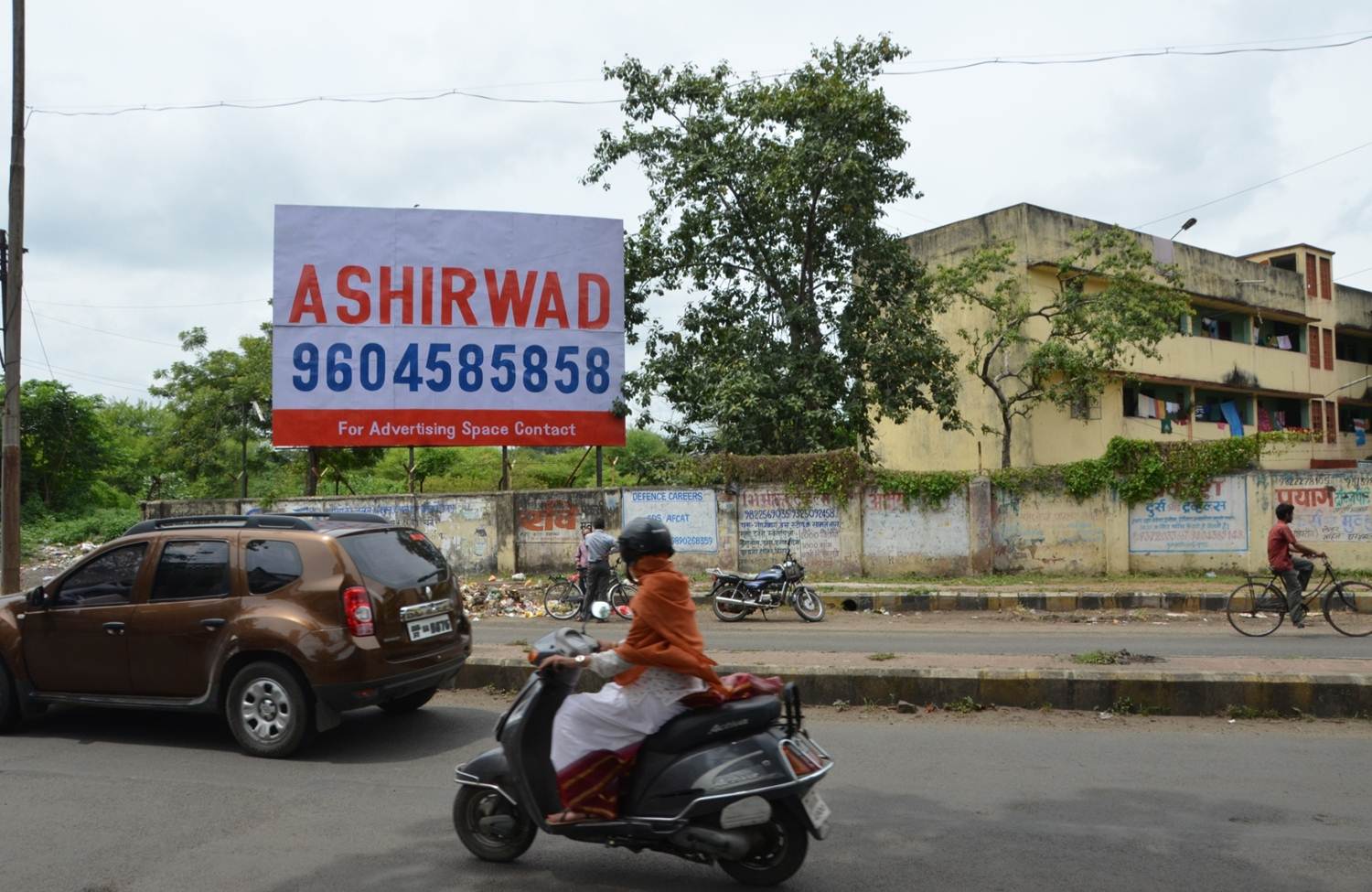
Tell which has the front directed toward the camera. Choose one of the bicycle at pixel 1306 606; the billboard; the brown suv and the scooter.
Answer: the billboard

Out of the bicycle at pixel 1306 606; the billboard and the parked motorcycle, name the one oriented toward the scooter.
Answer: the billboard

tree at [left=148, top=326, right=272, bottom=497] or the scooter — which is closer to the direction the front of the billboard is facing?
the scooter

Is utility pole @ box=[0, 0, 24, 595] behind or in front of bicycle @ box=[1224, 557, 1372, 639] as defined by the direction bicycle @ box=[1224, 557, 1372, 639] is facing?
behind

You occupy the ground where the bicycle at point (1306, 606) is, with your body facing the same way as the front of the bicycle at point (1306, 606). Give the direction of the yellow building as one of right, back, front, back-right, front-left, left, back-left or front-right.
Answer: left

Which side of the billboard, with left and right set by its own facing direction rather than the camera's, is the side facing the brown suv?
front

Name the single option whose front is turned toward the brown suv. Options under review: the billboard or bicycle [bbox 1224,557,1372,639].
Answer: the billboard

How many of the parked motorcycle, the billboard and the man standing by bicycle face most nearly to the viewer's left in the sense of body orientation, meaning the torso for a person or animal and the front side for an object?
0

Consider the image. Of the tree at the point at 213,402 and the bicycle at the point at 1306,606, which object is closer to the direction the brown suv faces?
the tree

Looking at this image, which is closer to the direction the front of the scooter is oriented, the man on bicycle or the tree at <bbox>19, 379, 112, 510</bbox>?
the tree

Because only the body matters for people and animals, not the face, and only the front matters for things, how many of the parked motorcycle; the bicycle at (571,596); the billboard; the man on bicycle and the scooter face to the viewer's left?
1

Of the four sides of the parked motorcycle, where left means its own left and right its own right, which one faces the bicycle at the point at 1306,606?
front

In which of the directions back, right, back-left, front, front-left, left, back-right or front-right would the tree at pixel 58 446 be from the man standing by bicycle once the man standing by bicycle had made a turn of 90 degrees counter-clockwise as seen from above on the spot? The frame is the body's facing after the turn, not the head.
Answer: front-right

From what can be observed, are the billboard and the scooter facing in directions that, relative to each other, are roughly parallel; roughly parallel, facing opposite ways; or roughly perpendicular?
roughly perpendicular

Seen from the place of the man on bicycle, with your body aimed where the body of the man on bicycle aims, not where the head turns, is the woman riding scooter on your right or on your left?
on your right

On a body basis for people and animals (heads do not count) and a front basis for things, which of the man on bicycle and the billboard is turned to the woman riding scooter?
the billboard

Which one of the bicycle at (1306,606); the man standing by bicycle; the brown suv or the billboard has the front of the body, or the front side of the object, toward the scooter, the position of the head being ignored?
the billboard

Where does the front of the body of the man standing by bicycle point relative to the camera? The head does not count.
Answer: away from the camera
